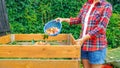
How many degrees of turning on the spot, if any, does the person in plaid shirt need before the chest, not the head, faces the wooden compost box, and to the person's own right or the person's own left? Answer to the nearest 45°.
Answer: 0° — they already face it

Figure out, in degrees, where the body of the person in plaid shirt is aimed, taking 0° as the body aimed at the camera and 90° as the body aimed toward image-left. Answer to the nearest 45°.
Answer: approximately 45°
